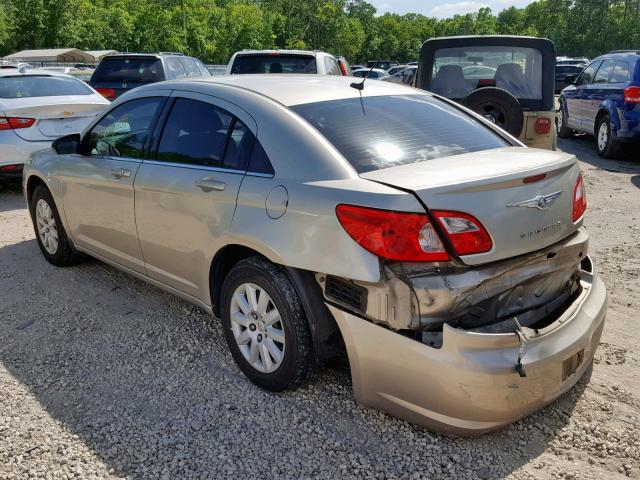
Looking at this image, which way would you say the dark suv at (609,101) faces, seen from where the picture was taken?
facing away from the viewer and to the left of the viewer

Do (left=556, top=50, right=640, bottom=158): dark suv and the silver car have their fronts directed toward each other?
no

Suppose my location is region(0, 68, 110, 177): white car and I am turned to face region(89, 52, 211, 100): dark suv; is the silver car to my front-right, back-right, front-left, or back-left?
back-right

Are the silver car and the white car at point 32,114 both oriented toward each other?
no

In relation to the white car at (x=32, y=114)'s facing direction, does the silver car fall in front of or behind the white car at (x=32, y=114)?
behind

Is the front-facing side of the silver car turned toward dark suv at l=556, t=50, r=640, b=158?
no

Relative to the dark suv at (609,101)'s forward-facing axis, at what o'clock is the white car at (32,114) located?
The white car is roughly at 9 o'clock from the dark suv.

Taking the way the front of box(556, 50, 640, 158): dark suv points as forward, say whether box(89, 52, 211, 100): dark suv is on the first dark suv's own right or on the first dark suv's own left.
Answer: on the first dark suv's own left

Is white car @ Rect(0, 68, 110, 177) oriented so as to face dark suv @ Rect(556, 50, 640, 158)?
no

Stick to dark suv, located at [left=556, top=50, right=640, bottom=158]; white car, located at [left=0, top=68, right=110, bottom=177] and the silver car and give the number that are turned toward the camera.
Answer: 0

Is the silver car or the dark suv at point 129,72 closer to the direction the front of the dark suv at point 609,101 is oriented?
the dark suv

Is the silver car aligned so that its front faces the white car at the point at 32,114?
yes

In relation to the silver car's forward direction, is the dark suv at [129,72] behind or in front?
in front

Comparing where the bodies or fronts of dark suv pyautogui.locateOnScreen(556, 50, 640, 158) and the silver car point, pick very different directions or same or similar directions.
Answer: same or similar directions

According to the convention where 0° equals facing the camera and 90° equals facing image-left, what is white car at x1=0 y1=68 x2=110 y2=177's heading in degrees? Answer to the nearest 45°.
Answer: approximately 135°

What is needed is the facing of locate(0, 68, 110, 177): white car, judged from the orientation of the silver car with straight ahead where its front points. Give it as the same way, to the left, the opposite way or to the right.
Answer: the same way

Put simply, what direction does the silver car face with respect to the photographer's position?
facing away from the viewer and to the left of the viewer
